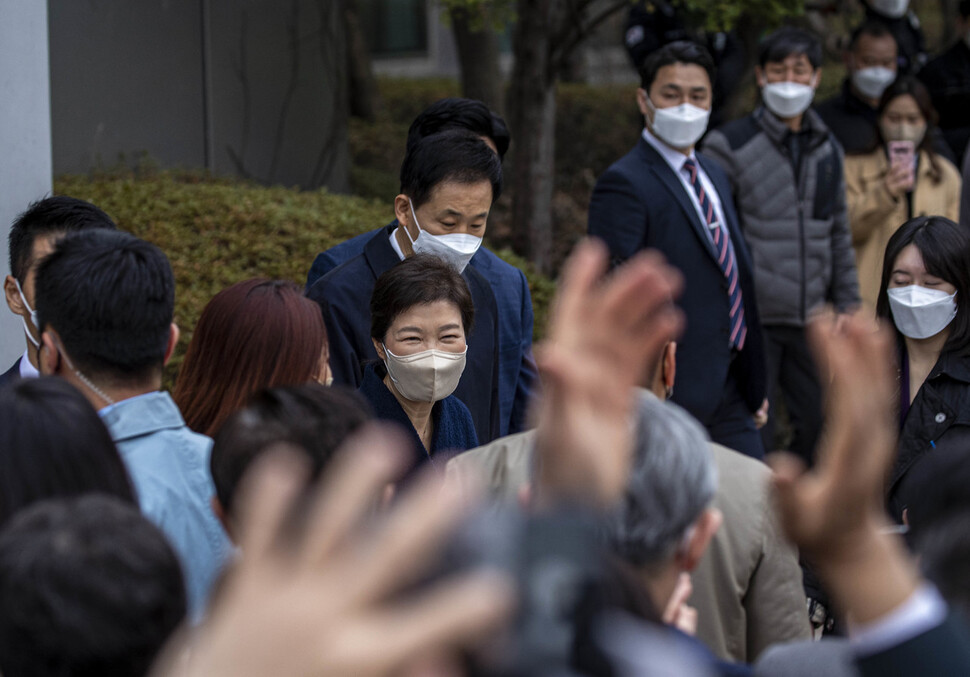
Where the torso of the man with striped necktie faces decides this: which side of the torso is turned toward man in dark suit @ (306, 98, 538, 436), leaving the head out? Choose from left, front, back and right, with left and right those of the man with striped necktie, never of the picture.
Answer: right

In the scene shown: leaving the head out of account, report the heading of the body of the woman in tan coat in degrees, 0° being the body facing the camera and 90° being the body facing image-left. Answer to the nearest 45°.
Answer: approximately 0°

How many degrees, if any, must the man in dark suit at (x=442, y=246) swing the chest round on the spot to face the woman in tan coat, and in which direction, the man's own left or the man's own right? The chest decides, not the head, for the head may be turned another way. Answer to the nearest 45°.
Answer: approximately 90° to the man's own left

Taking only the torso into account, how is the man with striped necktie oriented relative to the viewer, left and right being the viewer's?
facing the viewer and to the right of the viewer

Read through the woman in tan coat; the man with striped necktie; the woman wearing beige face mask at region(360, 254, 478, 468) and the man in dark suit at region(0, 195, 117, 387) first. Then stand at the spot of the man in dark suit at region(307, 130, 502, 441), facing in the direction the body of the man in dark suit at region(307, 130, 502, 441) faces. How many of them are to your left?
2

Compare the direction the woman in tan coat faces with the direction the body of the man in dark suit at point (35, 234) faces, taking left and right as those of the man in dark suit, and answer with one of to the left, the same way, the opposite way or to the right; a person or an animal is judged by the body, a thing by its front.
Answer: to the right

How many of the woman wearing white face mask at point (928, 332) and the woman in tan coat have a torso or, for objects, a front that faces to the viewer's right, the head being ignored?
0

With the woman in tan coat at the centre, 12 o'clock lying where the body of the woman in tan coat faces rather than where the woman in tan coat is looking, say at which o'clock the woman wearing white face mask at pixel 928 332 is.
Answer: The woman wearing white face mask is roughly at 12 o'clock from the woman in tan coat.
